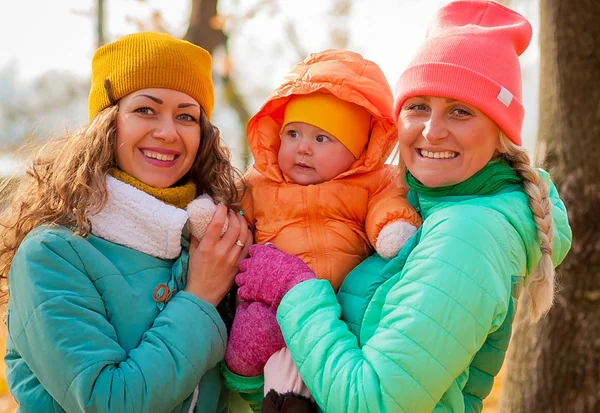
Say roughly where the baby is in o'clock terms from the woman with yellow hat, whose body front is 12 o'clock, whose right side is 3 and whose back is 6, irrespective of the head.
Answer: The baby is roughly at 10 o'clock from the woman with yellow hat.

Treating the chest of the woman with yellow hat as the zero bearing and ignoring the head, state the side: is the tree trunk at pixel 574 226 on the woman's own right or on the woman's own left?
on the woman's own left

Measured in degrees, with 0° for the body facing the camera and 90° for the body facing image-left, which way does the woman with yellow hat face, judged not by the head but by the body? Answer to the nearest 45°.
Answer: approximately 315°

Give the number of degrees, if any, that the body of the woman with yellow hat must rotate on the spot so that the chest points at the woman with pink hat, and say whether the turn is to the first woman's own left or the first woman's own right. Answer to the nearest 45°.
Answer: approximately 45° to the first woman's own left

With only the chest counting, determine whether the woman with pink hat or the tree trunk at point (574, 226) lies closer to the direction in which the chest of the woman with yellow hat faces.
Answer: the woman with pink hat
